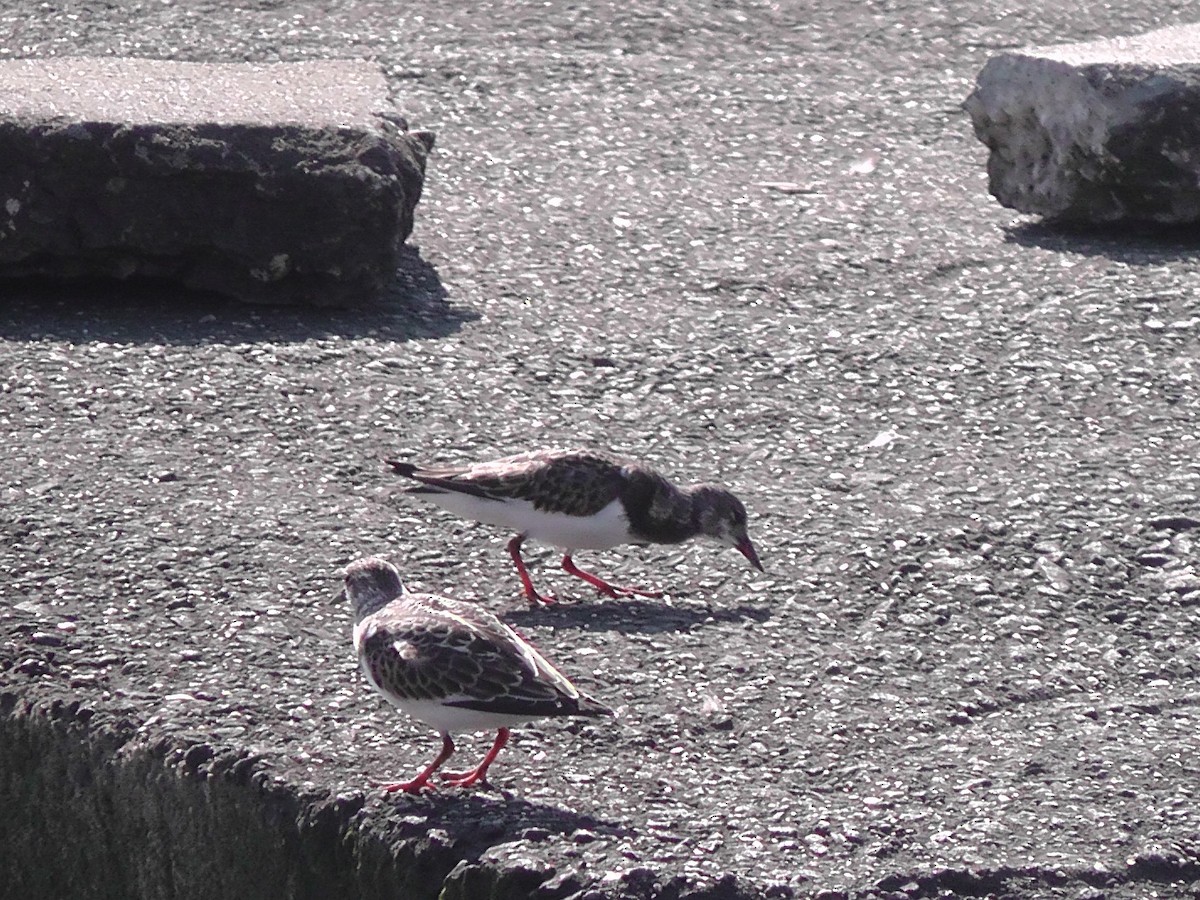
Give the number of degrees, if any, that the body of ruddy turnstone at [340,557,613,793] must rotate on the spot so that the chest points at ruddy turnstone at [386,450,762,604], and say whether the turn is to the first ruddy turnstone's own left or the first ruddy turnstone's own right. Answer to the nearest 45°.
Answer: approximately 90° to the first ruddy turnstone's own right

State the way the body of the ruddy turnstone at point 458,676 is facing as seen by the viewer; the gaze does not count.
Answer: to the viewer's left

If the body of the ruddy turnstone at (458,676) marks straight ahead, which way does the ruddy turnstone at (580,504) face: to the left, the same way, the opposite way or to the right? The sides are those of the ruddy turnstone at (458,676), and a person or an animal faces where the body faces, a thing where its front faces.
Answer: the opposite way

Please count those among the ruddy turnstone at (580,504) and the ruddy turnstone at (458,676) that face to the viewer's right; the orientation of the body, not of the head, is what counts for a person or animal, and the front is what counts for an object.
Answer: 1

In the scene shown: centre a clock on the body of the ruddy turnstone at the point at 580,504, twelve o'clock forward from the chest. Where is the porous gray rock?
The porous gray rock is roughly at 10 o'clock from the ruddy turnstone.

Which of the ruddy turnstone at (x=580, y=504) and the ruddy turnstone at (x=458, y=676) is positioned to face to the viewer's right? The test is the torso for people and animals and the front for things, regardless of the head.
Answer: the ruddy turnstone at (x=580, y=504)

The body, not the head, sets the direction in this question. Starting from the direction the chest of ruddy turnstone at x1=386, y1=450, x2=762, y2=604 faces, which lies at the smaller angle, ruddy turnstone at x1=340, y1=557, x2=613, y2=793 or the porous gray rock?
the porous gray rock

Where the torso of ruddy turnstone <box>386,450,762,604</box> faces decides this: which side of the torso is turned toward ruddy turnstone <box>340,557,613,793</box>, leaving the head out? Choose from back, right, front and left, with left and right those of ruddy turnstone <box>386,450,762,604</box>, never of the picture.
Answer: right

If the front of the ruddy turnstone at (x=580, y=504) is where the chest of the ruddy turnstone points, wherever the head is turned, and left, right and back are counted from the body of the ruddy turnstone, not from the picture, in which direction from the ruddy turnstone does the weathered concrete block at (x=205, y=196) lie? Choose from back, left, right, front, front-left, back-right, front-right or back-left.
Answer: back-left

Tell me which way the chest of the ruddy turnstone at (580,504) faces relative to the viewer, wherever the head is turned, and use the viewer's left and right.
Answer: facing to the right of the viewer

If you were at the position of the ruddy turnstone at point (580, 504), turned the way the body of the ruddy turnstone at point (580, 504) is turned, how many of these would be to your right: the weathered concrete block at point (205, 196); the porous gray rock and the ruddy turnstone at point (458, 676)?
1

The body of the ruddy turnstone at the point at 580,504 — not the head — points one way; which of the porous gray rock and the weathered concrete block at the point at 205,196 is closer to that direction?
the porous gray rock
